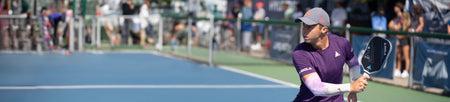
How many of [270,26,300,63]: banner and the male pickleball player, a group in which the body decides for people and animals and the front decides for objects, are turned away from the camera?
0

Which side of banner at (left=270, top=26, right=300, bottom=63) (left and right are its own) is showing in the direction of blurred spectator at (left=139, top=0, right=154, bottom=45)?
right

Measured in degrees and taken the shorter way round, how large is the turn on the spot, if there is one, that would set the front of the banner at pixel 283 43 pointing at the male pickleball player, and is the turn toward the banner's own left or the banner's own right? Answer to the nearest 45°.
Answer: approximately 45° to the banner's own left

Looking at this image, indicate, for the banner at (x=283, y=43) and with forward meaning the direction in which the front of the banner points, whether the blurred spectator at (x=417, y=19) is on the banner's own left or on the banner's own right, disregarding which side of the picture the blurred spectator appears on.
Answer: on the banner's own left

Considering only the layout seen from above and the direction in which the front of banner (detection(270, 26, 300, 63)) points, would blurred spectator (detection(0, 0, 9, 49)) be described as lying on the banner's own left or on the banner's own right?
on the banner's own right

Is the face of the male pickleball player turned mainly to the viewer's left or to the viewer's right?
to the viewer's left

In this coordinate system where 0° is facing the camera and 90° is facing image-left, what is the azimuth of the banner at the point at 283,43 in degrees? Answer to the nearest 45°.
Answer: approximately 45°
